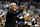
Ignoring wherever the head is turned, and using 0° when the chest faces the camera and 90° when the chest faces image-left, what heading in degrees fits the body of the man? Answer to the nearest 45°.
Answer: approximately 270°
